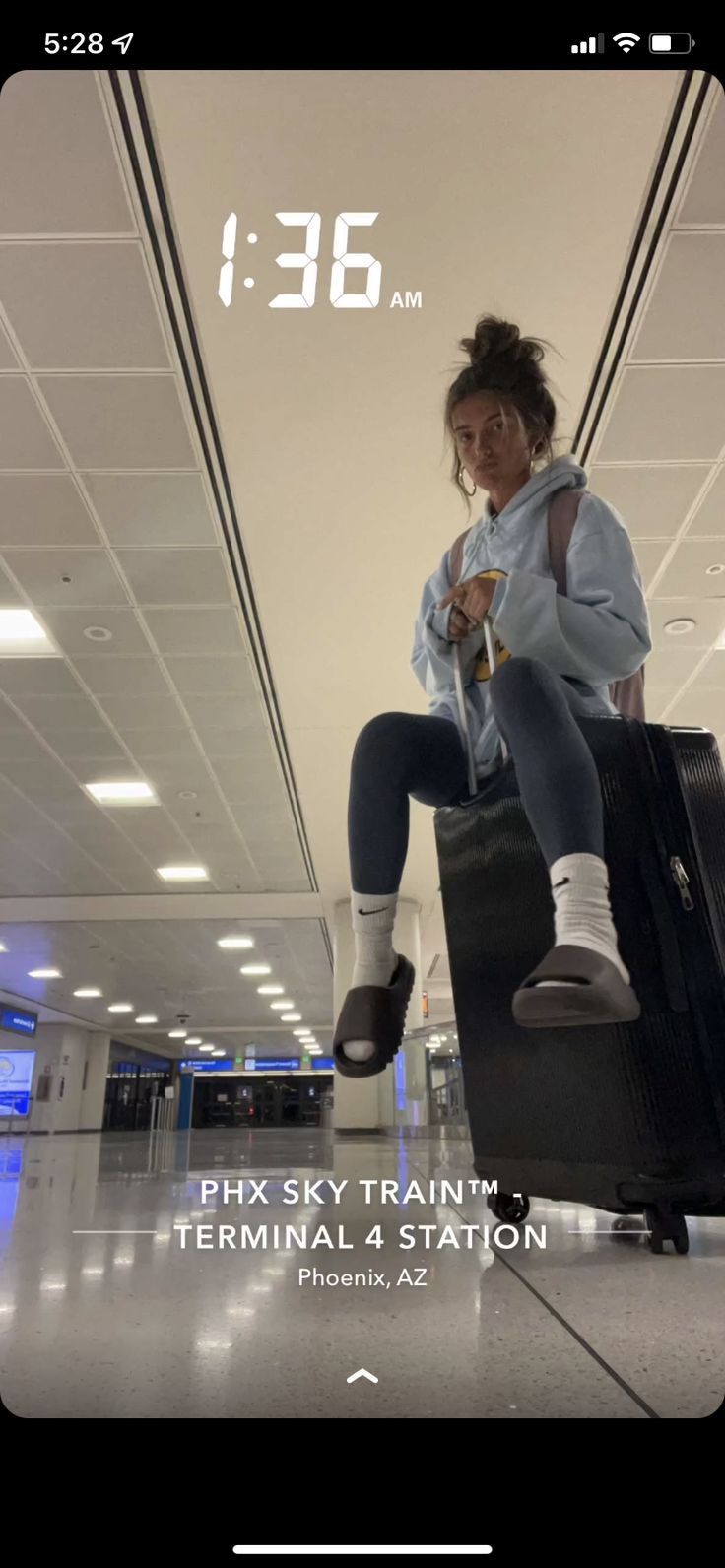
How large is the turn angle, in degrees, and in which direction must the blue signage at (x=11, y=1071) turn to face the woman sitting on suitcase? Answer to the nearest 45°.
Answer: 0° — it already faces them

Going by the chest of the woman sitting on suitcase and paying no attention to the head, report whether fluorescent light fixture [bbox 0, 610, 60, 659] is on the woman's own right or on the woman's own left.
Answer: on the woman's own right

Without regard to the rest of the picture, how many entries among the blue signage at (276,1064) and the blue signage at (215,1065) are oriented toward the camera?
2

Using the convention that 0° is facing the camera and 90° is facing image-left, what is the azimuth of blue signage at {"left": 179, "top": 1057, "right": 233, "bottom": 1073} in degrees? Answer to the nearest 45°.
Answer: approximately 0°
